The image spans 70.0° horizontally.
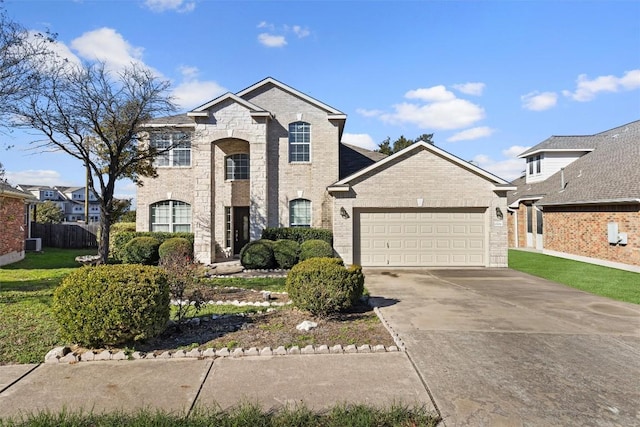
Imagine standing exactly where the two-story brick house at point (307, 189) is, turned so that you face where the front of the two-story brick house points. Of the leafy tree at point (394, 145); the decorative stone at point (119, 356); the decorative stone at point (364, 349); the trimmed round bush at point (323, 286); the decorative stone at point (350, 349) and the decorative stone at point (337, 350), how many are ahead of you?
5

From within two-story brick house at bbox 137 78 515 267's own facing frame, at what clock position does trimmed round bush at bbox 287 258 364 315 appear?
The trimmed round bush is roughly at 12 o'clock from the two-story brick house.

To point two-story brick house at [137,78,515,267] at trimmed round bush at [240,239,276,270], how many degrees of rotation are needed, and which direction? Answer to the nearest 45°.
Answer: approximately 45° to its right

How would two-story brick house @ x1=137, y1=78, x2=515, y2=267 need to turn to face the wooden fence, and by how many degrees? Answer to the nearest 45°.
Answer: approximately 135° to its right

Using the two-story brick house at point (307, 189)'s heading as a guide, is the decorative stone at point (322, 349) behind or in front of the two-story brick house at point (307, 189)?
in front

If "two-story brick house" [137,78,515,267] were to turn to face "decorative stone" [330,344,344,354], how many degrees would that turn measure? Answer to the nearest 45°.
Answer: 0° — it already faces it

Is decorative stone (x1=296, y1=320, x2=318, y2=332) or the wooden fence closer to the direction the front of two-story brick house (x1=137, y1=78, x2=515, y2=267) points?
the decorative stone

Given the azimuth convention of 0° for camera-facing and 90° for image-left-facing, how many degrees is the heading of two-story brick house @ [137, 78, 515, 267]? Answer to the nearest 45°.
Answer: approximately 0°

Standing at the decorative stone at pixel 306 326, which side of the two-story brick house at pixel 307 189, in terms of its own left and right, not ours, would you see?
front

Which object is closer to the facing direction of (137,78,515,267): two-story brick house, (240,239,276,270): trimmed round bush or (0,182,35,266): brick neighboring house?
the trimmed round bush

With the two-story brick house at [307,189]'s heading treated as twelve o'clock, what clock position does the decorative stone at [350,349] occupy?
The decorative stone is roughly at 12 o'clock from the two-story brick house.

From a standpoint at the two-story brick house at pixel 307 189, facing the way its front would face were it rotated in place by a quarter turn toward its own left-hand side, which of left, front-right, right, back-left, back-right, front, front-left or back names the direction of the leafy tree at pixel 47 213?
back-left

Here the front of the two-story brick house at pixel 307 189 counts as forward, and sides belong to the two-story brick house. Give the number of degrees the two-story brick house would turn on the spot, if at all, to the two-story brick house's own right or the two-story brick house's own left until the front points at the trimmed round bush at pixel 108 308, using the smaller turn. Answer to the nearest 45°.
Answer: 0° — it already faces it
